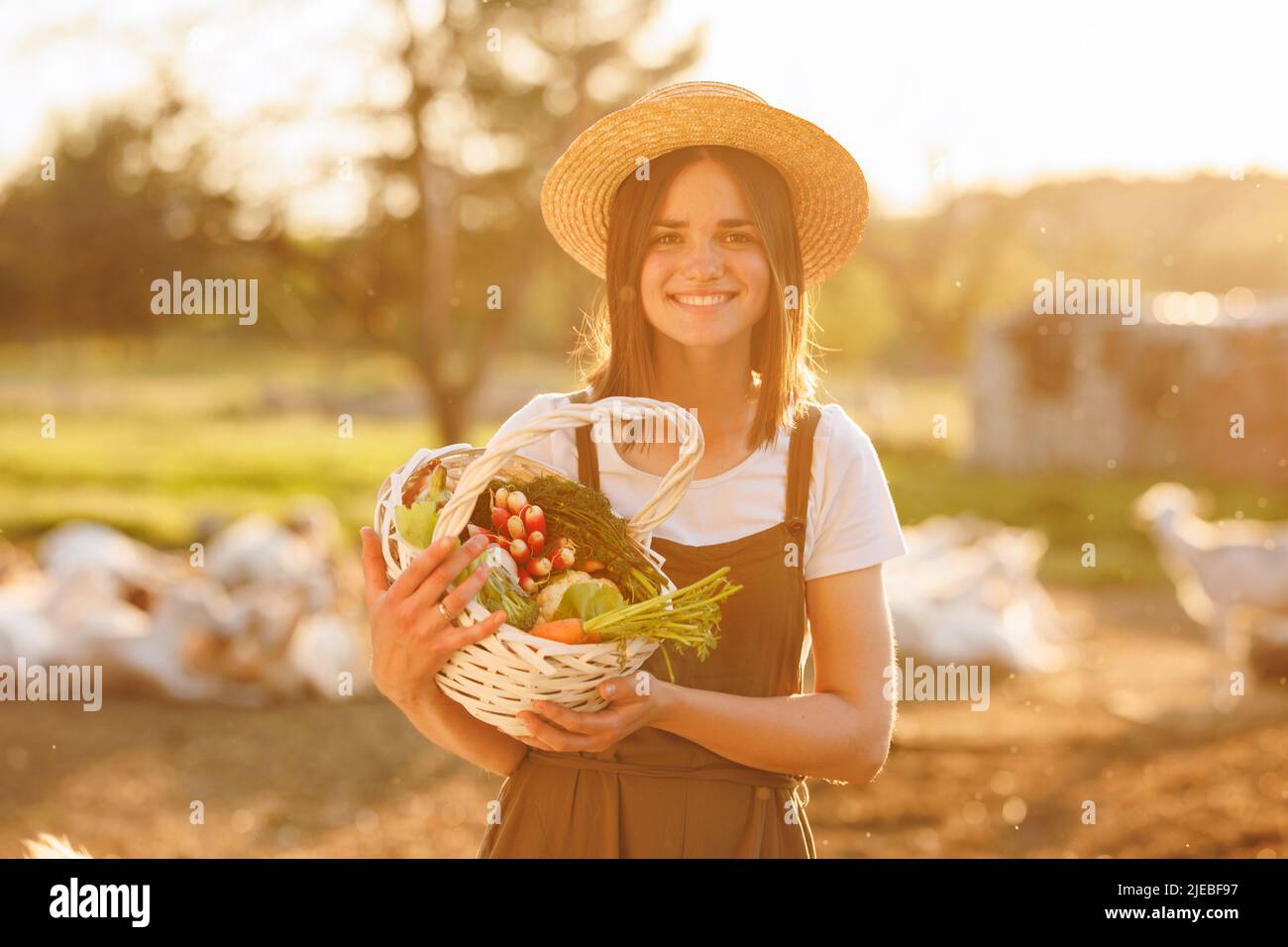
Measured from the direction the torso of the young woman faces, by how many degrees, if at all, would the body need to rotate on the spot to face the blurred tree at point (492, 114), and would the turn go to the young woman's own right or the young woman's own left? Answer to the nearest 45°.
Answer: approximately 180°

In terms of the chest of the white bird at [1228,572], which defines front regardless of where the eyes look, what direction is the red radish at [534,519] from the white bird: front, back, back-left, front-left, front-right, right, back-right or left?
left

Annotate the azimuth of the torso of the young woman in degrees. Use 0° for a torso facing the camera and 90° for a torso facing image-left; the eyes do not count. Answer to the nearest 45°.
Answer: approximately 0°

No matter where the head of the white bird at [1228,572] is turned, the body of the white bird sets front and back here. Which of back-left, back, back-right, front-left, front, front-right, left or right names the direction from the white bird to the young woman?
left

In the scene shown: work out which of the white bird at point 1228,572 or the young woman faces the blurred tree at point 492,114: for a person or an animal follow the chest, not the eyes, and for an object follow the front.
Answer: the white bird

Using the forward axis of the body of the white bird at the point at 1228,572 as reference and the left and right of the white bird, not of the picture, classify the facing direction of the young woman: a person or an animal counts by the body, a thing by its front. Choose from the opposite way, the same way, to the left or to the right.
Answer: to the left

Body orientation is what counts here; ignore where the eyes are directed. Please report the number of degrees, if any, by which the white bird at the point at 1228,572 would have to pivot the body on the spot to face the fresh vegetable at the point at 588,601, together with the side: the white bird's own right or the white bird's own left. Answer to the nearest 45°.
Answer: approximately 90° to the white bird's own left

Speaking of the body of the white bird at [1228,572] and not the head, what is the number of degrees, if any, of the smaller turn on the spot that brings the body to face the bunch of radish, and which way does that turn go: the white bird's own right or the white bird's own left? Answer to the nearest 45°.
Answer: approximately 90° to the white bird's own left

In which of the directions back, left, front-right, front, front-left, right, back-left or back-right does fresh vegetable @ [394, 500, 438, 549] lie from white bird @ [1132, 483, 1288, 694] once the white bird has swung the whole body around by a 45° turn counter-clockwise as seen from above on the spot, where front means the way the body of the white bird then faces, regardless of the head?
front-left

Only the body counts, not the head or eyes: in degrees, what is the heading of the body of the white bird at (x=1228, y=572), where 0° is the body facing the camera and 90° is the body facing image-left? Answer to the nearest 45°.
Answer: approximately 90°

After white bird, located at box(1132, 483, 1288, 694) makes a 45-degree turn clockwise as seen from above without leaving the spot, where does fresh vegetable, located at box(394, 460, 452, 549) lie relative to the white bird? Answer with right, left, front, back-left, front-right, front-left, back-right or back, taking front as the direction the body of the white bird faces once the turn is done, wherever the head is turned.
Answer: back-left

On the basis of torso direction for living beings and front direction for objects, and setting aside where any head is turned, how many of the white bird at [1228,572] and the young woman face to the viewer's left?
1
